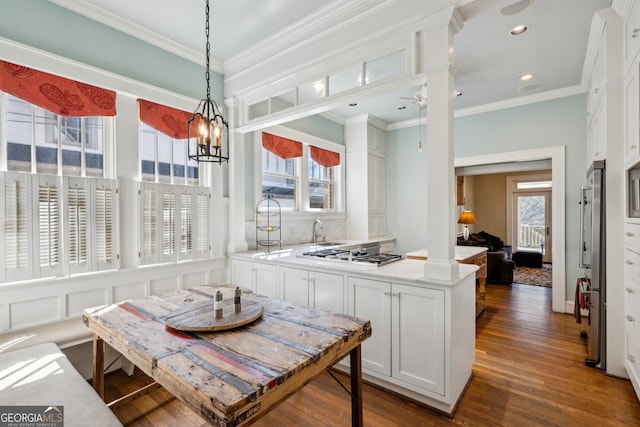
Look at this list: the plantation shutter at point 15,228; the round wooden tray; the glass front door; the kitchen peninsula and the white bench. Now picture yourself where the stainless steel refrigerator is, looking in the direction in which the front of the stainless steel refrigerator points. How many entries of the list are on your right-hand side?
1

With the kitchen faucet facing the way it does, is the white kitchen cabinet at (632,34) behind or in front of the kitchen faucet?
in front

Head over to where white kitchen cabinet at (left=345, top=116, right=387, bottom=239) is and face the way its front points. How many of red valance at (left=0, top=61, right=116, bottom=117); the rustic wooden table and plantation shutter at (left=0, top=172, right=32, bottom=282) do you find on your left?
0

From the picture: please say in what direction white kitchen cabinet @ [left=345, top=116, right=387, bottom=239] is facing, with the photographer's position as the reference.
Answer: facing the viewer and to the right of the viewer

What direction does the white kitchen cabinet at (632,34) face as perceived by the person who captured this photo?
facing to the left of the viewer

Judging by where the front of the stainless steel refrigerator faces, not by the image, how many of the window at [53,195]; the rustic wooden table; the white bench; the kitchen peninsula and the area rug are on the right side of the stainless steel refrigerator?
1

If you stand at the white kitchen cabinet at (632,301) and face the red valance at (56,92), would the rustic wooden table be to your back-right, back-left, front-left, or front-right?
front-left

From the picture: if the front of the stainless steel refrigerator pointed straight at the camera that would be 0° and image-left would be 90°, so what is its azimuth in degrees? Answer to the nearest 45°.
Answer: approximately 90°

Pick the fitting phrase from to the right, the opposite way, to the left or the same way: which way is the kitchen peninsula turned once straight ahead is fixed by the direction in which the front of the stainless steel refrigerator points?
to the left

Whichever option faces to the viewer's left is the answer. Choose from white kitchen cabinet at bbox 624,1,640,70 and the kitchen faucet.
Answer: the white kitchen cabinet

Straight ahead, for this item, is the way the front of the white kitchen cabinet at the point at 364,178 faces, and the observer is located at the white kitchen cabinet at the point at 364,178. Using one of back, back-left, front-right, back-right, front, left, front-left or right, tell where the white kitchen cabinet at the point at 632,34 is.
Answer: front

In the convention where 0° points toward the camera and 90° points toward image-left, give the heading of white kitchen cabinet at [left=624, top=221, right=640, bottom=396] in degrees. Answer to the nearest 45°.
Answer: approximately 90°

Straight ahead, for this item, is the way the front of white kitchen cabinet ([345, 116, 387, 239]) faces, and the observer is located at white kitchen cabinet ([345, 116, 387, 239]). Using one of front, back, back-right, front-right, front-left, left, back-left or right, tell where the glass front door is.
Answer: left

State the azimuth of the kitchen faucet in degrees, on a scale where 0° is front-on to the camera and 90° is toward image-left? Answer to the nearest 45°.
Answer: approximately 315°
